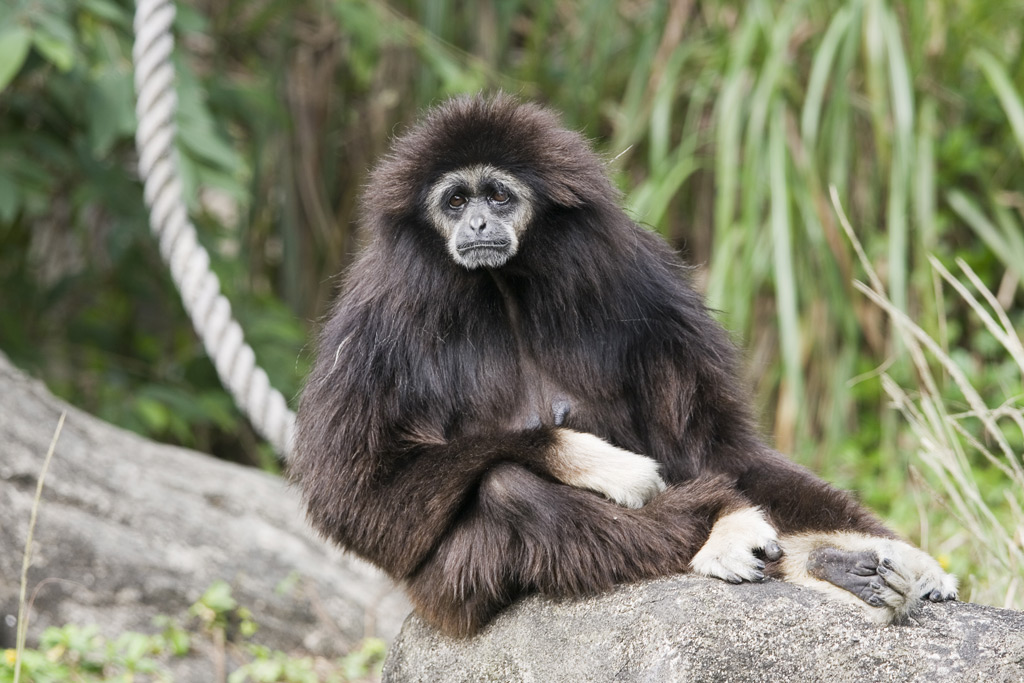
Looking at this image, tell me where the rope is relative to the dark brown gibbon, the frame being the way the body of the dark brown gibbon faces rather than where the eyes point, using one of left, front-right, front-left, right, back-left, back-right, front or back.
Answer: back-right

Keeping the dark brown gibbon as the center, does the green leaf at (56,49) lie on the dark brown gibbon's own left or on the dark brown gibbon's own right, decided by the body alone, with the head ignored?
on the dark brown gibbon's own right

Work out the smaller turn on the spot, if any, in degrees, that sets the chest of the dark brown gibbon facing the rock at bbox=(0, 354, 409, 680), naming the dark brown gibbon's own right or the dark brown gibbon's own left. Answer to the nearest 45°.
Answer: approximately 135° to the dark brown gibbon's own right

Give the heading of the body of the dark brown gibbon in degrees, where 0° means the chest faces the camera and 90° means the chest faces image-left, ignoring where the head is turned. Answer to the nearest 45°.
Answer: approximately 0°
